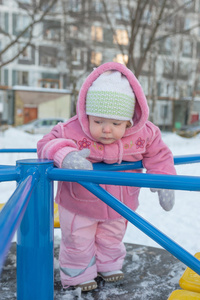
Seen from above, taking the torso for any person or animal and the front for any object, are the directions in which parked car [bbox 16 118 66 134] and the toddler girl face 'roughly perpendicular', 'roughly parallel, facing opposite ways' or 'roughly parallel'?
roughly perpendicular

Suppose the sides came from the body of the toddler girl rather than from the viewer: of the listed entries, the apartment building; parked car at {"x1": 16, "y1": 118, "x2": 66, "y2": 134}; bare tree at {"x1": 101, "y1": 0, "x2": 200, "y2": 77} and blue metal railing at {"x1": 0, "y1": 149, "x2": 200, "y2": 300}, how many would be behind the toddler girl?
3

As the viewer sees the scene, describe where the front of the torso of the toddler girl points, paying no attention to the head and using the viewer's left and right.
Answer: facing the viewer

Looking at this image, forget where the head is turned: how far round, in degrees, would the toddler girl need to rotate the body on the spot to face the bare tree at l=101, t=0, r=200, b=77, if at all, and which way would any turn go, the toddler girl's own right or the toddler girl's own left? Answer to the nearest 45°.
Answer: approximately 180°

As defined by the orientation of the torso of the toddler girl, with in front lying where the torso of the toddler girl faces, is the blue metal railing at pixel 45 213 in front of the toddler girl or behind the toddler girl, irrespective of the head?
in front

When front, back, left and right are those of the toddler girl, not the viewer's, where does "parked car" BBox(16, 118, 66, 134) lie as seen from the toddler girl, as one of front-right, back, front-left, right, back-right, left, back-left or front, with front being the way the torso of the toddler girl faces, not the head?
back

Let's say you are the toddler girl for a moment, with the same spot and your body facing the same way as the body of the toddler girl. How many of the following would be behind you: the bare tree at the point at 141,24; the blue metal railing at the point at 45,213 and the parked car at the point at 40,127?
2

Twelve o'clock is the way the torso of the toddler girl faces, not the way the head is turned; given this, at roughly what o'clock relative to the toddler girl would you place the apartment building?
The apartment building is roughly at 6 o'clock from the toddler girl.
